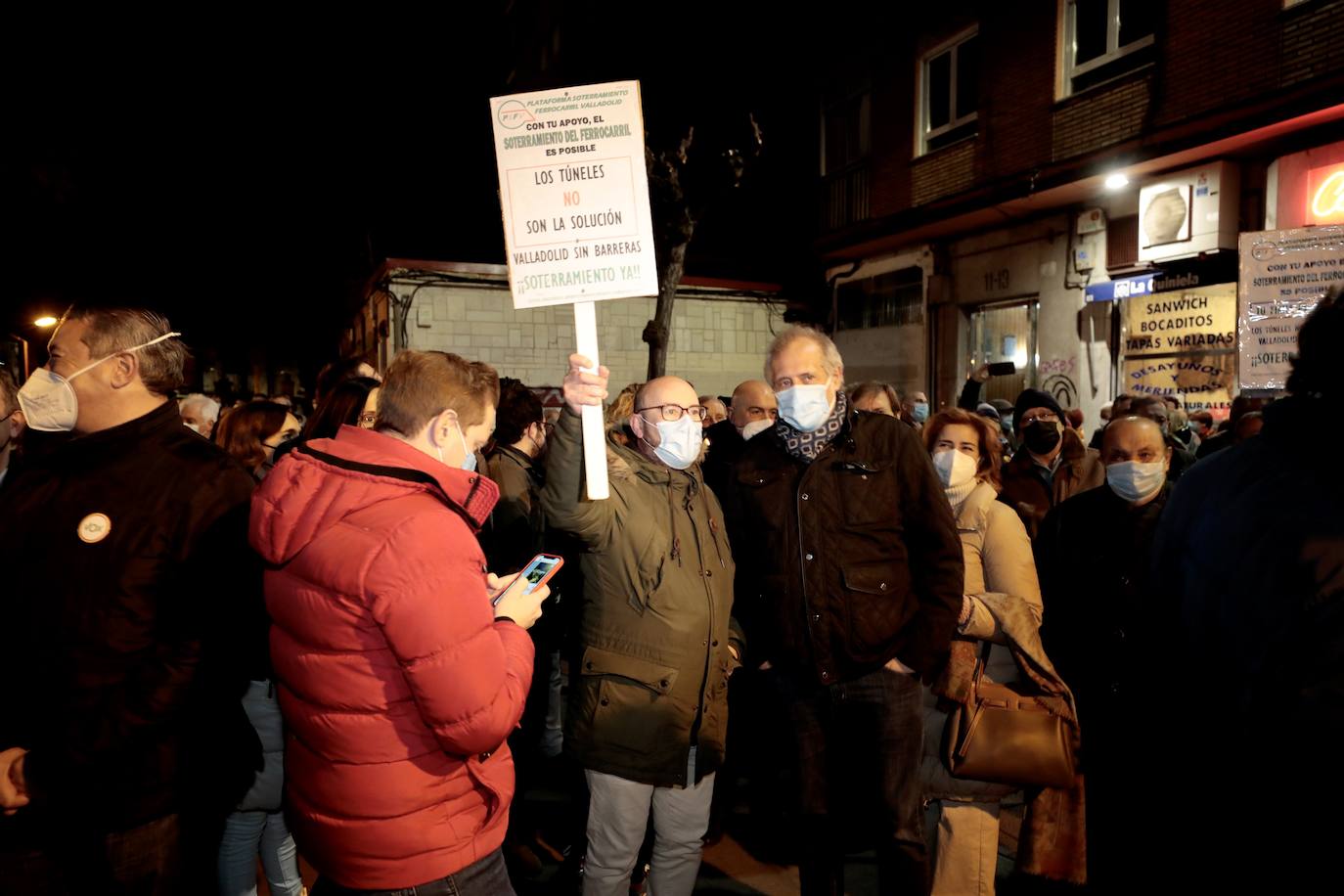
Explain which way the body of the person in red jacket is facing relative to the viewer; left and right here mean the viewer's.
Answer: facing away from the viewer and to the right of the viewer

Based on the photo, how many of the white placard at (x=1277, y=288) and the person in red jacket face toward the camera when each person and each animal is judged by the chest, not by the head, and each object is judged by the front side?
1

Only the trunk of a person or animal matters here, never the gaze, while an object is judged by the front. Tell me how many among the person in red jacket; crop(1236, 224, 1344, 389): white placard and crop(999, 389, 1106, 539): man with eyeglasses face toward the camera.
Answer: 2

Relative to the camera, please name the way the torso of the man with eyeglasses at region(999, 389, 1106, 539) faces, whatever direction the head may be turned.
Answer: toward the camera

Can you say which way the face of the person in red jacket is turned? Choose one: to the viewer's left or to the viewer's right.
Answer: to the viewer's right

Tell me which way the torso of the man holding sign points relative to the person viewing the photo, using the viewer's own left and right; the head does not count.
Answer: facing the viewer and to the right of the viewer

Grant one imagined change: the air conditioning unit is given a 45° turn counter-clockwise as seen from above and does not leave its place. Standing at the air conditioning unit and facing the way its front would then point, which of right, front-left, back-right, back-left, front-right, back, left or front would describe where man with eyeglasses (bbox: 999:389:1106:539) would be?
front

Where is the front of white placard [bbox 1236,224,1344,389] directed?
toward the camera

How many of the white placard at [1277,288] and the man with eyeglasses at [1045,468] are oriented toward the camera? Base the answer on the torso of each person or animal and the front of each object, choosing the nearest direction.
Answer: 2

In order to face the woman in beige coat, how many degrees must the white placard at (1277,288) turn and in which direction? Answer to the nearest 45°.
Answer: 0° — it already faces them

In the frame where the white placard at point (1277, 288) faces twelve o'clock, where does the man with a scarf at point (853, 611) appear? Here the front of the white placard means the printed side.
The man with a scarf is roughly at 1 o'clock from the white placard.

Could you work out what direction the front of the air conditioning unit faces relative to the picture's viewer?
facing the viewer and to the left of the viewer
